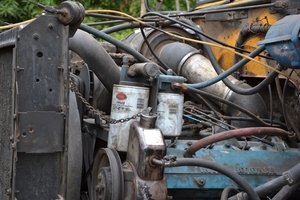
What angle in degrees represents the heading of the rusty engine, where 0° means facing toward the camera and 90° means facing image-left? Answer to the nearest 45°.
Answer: approximately 90°
